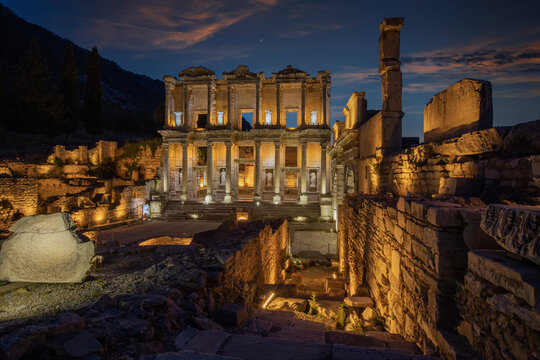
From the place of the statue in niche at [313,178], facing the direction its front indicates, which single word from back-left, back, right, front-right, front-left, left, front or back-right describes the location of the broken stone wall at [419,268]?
front

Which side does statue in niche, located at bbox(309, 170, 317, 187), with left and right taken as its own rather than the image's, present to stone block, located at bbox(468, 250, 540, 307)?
front

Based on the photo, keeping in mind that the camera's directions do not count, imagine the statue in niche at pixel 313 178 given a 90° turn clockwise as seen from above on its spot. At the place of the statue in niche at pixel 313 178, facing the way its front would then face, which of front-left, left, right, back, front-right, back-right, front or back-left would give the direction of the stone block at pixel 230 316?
left

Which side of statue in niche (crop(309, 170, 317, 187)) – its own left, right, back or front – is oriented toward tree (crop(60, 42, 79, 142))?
right

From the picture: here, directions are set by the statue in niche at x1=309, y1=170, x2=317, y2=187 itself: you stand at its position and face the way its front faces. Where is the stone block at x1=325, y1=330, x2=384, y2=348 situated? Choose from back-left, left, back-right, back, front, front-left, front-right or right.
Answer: front

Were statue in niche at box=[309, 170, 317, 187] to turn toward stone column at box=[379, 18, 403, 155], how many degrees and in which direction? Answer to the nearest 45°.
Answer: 0° — it already faces it

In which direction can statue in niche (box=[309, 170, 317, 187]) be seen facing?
toward the camera

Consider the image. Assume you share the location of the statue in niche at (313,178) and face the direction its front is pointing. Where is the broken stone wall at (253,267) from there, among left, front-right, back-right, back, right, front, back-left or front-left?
front

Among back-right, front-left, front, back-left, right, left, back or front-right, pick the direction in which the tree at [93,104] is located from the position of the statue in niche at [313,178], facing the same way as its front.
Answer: right

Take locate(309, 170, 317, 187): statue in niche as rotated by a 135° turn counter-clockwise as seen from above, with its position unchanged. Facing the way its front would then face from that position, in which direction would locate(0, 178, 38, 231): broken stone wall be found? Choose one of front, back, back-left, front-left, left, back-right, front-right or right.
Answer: back

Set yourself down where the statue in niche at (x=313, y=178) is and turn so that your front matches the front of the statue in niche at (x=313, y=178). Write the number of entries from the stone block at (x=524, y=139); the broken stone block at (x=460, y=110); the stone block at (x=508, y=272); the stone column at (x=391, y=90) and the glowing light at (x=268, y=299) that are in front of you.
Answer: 5

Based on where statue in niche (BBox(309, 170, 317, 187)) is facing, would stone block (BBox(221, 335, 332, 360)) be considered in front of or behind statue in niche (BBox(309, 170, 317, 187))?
in front

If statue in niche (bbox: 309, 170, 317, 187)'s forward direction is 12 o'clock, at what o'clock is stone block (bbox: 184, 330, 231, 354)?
The stone block is roughly at 12 o'clock from the statue in niche.
